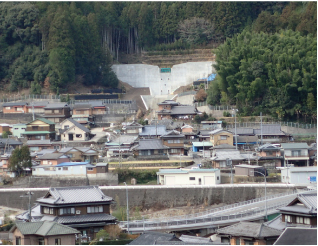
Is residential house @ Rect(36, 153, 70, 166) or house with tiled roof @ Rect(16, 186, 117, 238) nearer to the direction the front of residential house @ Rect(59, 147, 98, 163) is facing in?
the house with tiled roof

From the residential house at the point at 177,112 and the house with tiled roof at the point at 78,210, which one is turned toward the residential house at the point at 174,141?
the residential house at the point at 177,112

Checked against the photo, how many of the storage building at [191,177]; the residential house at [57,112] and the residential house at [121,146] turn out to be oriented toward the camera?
3

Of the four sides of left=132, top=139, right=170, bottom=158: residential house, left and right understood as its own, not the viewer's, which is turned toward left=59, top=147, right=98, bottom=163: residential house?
right

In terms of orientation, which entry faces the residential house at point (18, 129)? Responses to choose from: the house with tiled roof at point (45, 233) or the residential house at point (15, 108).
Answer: the residential house at point (15, 108)

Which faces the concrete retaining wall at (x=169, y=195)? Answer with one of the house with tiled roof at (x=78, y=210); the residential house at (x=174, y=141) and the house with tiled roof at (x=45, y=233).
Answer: the residential house

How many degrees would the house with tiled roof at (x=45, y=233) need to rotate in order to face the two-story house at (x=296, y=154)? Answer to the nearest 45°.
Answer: approximately 135° to its left

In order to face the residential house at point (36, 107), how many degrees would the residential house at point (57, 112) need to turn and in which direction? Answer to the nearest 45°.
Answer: approximately 135° to its right

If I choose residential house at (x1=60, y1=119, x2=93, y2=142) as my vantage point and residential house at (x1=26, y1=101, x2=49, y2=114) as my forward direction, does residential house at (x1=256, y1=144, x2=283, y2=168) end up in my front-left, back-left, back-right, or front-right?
back-right
